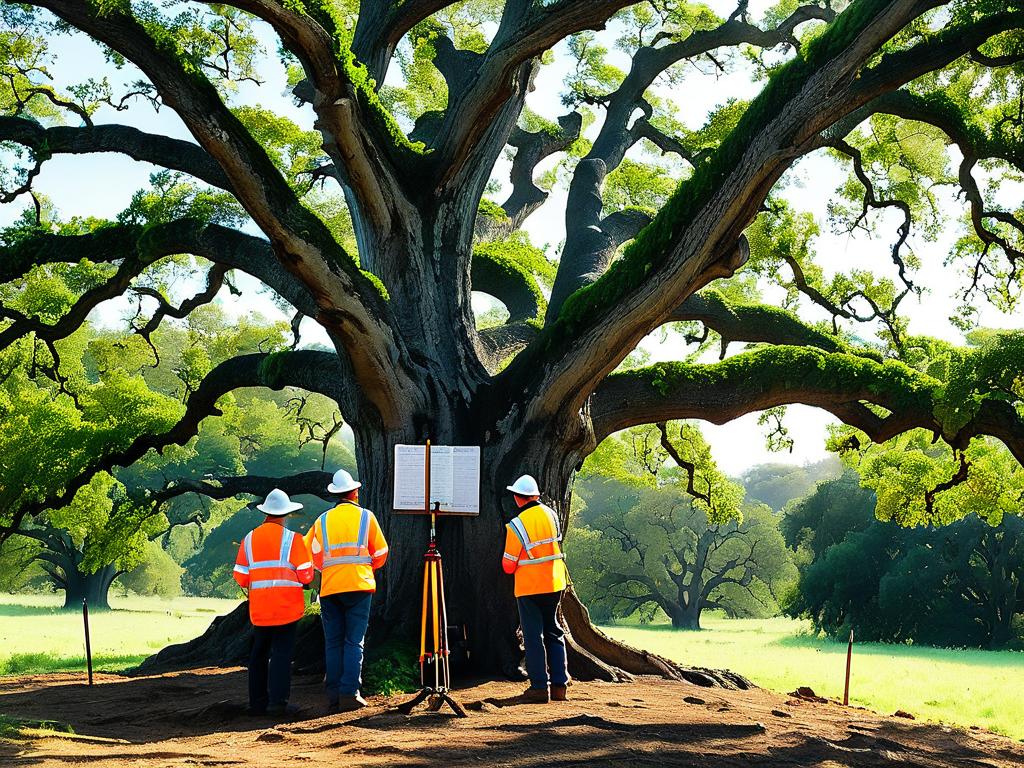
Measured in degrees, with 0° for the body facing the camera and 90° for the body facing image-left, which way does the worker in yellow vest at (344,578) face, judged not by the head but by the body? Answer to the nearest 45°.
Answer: approximately 180°

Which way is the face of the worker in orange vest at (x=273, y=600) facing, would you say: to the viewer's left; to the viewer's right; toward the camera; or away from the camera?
away from the camera

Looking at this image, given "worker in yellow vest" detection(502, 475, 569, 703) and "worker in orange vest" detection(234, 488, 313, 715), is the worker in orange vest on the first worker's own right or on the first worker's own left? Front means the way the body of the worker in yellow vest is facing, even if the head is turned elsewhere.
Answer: on the first worker's own left

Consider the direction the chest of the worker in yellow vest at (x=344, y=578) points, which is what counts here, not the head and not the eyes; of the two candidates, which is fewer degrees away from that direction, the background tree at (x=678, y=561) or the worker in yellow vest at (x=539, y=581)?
the background tree

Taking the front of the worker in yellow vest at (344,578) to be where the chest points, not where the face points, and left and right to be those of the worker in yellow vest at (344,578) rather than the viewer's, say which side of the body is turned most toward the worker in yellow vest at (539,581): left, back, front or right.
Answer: right

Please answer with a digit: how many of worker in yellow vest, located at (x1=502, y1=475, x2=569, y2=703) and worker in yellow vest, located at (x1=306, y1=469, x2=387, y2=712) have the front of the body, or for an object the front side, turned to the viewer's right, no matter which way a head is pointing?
0

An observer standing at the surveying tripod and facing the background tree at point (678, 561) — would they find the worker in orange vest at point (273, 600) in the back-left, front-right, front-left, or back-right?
back-left

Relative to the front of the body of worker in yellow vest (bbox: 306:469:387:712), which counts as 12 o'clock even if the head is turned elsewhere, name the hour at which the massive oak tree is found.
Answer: The massive oak tree is roughly at 1 o'clock from the worker in yellow vest.

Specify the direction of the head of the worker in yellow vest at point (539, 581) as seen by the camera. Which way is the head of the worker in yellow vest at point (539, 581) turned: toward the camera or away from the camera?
away from the camera

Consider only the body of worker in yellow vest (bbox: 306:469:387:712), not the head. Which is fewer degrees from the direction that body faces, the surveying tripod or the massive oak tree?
the massive oak tree

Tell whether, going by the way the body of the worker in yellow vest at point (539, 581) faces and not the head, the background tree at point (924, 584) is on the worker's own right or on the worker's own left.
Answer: on the worker's own right

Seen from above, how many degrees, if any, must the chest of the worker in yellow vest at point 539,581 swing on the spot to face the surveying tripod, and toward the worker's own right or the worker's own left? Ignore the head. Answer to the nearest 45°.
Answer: approximately 45° to the worker's own left

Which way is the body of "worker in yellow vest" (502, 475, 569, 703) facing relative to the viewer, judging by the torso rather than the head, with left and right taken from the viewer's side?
facing away from the viewer and to the left of the viewer
